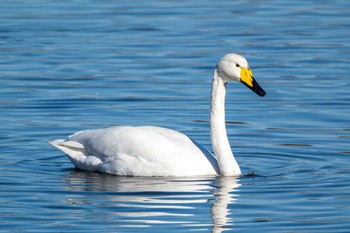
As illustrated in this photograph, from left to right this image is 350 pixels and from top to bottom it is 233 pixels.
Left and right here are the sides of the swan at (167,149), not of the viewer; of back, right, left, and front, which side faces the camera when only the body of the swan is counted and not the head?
right
